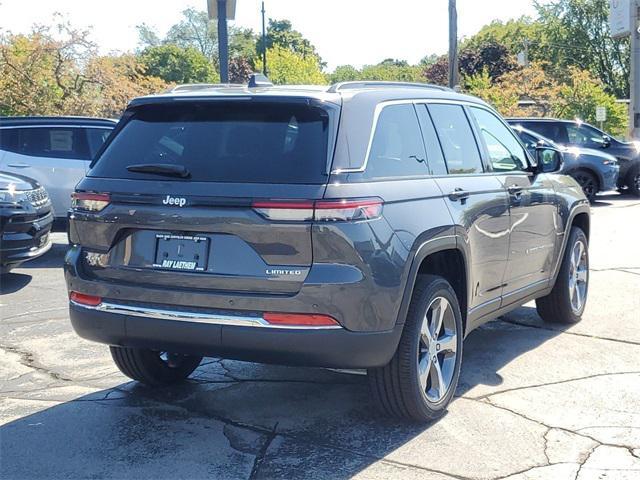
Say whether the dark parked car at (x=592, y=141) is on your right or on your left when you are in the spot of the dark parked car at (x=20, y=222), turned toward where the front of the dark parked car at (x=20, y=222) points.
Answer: on your left

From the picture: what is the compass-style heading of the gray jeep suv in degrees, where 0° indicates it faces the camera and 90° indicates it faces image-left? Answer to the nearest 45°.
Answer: approximately 225°

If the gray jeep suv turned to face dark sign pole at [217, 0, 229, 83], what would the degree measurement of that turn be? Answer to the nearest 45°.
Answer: approximately 45° to its left

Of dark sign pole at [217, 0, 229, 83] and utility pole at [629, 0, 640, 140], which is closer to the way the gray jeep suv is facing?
the utility pole

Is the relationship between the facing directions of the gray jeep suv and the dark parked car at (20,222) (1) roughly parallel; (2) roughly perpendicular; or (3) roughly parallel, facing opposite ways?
roughly perpendicular

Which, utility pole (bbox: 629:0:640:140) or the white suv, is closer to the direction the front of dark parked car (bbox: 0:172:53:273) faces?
the utility pole

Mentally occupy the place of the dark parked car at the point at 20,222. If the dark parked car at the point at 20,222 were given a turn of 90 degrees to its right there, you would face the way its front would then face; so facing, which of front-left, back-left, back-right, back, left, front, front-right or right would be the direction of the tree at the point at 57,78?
back-right
